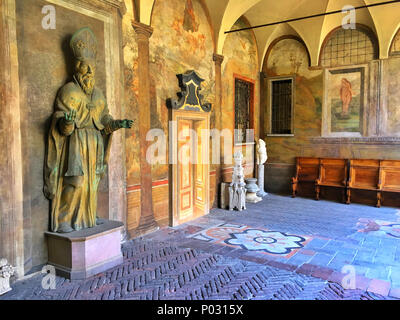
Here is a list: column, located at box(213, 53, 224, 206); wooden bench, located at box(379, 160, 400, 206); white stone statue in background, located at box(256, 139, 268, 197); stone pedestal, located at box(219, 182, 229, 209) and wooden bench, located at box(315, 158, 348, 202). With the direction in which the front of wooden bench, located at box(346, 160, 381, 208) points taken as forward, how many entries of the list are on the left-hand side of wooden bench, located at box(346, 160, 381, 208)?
1

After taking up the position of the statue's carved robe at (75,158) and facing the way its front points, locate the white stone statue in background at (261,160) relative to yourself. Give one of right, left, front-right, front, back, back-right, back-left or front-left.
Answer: left

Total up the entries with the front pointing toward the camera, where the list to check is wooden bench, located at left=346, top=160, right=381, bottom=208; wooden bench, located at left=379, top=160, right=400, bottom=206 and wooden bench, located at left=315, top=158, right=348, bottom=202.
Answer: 3

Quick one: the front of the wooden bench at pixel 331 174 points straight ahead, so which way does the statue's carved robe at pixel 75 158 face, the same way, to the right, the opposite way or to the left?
to the left

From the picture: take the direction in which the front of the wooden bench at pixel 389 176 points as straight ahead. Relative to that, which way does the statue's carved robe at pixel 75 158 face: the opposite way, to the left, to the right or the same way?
to the left

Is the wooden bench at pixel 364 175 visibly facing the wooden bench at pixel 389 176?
no

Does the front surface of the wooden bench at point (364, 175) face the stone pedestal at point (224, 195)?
no

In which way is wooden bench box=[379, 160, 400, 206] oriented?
toward the camera

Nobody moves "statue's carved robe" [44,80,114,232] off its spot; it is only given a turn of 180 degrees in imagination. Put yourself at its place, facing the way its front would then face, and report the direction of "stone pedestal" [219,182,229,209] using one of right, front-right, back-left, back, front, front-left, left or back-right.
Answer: right

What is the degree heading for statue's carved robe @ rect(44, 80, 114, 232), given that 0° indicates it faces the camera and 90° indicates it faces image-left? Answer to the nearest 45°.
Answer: approximately 315°

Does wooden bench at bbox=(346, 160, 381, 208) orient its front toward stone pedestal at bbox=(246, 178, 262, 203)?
no

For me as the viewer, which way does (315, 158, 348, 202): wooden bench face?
facing the viewer

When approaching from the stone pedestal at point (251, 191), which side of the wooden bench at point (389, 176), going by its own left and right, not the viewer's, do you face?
right

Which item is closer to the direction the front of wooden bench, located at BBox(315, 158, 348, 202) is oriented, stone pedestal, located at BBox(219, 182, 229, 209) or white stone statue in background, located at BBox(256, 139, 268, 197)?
the stone pedestal

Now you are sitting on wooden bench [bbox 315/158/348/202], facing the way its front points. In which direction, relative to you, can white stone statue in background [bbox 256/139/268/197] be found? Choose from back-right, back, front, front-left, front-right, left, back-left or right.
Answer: right

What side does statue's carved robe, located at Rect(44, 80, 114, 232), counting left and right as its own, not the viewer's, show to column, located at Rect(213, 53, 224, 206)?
left

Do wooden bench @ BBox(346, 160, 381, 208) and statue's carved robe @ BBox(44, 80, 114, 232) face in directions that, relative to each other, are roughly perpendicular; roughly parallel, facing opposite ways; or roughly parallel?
roughly perpendicular

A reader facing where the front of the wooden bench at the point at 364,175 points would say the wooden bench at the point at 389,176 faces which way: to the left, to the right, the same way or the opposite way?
the same way

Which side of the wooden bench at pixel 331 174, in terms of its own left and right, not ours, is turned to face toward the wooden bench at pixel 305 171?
right
